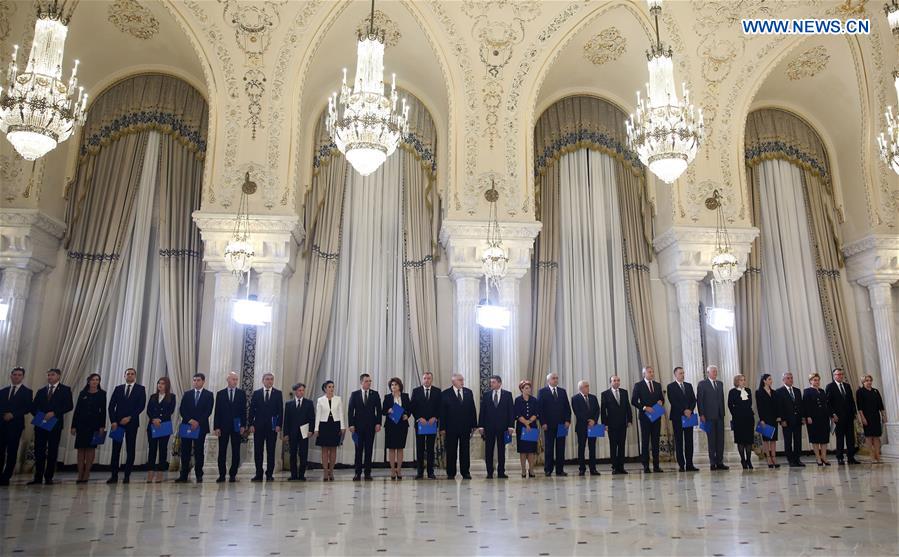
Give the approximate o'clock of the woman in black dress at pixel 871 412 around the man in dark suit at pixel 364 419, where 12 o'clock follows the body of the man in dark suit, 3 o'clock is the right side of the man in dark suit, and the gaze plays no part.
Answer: The woman in black dress is roughly at 9 o'clock from the man in dark suit.

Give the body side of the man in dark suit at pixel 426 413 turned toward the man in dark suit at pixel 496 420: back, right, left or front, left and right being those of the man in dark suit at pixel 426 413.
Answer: left

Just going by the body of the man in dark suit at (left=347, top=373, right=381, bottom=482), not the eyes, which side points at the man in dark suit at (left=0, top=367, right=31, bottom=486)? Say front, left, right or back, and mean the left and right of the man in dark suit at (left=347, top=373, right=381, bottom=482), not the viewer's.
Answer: right

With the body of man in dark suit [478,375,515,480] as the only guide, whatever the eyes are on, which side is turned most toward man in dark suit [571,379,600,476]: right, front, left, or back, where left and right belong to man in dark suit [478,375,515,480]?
left

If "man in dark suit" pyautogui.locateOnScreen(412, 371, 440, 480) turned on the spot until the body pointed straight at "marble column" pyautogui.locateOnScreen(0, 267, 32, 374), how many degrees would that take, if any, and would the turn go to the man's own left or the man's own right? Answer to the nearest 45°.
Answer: approximately 90° to the man's own right

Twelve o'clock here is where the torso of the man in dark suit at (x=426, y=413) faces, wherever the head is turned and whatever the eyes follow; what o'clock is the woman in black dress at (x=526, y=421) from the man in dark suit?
The woman in black dress is roughly at 9 o'clock from the man in dark suit.
